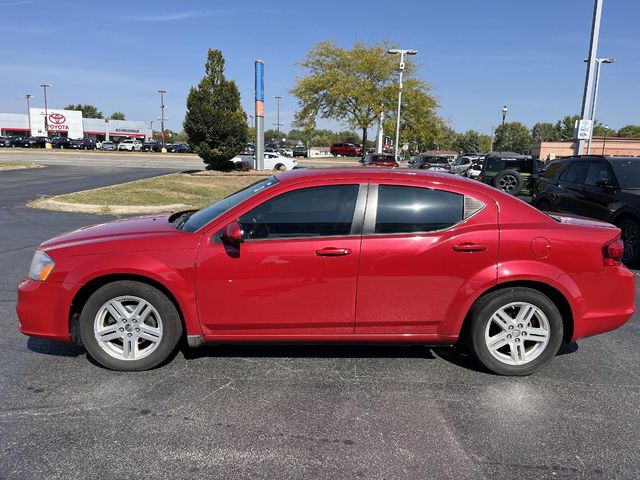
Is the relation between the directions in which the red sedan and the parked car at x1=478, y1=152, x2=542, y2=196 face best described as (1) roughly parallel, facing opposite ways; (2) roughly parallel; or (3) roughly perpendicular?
roughly perpendicular

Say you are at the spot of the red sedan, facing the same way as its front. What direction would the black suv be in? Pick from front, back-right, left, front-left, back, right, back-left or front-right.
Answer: back-right

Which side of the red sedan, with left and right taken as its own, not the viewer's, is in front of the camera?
left

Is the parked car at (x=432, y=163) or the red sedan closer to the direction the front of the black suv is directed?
the red sedan

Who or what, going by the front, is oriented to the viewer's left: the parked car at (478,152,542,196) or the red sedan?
the red sedan

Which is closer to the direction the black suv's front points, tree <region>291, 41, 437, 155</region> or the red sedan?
the red sedan

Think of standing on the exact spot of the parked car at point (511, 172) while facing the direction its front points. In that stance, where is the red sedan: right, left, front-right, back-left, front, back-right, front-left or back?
back

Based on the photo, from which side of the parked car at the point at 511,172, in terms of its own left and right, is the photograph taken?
back
